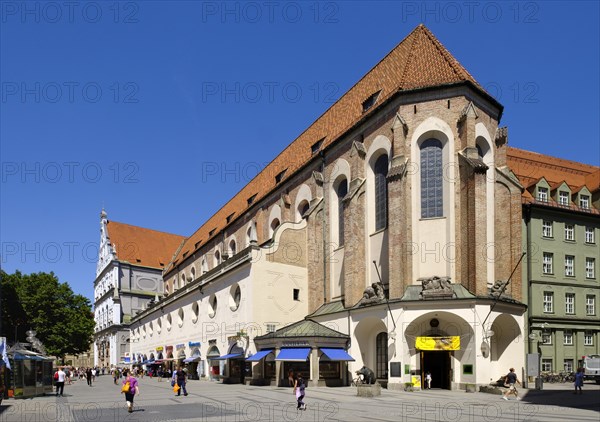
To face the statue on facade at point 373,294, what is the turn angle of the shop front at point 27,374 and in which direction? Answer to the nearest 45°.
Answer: approximately 45° to its left

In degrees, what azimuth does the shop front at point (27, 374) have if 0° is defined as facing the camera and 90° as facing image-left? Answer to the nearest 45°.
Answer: approximately 315°

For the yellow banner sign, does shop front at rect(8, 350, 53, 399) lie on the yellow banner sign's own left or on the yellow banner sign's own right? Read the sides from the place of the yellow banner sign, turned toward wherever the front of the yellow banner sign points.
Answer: on the yellow banner sign's own right

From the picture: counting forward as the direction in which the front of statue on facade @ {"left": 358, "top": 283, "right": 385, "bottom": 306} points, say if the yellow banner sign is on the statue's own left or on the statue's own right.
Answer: on the statue's own left

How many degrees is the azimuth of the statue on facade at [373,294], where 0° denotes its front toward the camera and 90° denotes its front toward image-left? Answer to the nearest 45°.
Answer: approximately 45°
